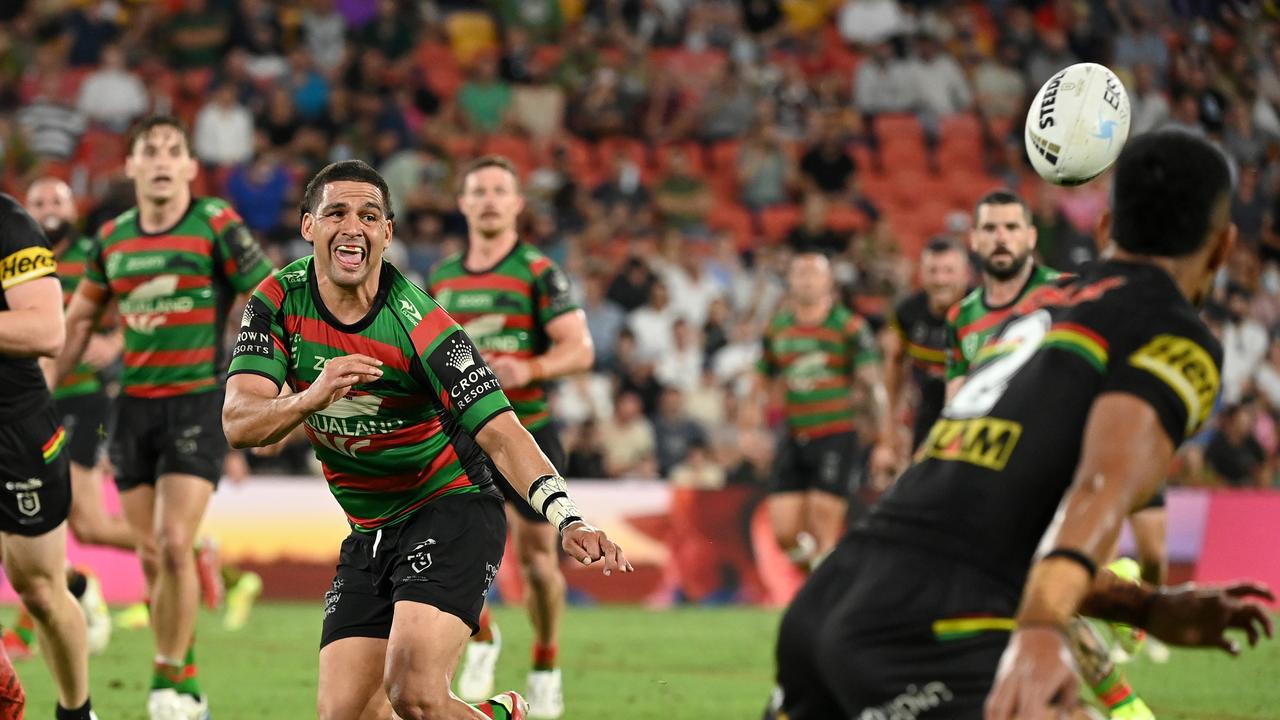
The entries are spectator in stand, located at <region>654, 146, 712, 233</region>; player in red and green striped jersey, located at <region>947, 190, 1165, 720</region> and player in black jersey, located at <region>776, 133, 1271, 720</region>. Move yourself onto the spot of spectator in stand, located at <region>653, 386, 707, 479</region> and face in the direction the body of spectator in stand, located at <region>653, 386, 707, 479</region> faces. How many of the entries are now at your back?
1

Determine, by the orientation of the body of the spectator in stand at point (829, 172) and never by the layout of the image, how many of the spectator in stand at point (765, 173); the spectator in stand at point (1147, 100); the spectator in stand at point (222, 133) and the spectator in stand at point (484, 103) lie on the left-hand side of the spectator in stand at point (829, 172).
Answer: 1

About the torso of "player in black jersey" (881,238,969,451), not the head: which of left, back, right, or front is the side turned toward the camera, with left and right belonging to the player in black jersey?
front

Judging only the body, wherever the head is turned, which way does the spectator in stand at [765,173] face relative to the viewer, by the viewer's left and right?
facing the viewer

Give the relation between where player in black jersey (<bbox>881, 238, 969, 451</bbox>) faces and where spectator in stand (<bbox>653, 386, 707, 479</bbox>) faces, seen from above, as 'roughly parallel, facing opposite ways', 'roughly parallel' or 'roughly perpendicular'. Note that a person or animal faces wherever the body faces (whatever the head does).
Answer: roughly parallel

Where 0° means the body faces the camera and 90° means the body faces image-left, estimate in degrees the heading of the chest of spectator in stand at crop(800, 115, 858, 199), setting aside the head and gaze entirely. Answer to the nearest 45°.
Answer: approximately 0°

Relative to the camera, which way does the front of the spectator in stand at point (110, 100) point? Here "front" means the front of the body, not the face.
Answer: toward the camera

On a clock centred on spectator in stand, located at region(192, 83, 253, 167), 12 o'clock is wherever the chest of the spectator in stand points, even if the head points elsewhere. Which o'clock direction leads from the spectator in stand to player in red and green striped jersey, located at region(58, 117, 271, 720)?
The player in red and green striped jersey is roughly at 12 o'clock from the spectator in stand.

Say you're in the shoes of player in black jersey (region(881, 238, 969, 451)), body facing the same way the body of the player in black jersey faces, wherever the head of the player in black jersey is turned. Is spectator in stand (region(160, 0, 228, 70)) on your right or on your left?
on your right

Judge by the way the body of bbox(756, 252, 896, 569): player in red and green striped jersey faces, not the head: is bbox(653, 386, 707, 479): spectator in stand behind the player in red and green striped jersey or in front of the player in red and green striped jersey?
behind

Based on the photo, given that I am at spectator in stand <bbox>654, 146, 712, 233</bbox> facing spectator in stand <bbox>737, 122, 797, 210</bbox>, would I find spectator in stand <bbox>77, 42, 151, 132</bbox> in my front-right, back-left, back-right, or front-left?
back-left
